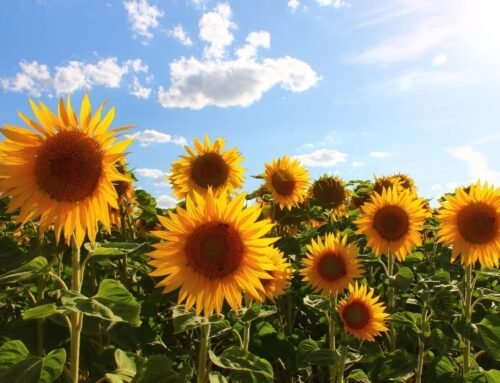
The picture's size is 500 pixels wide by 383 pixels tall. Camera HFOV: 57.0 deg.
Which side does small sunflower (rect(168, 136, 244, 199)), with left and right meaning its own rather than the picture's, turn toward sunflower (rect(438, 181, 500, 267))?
left

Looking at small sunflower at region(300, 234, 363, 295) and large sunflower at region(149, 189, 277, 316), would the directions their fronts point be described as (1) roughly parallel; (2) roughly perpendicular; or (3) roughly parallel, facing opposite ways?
roughly parallel

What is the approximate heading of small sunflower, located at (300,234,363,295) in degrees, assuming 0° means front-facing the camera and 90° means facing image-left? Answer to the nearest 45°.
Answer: approximately 0°

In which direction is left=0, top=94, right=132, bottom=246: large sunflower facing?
toward the camera

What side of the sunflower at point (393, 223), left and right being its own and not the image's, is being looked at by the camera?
front

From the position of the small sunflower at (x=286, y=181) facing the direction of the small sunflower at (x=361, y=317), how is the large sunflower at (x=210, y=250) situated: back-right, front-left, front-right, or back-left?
front-right

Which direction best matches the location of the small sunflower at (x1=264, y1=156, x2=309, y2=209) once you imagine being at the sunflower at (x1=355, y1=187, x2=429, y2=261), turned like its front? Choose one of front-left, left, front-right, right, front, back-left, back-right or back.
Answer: back-right

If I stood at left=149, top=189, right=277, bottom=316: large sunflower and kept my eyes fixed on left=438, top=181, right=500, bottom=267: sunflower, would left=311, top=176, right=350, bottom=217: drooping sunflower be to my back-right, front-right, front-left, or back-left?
front-left

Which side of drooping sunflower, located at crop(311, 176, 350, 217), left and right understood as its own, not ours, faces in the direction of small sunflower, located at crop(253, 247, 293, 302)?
front

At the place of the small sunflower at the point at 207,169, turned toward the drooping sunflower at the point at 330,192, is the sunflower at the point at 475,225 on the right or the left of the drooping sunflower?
right

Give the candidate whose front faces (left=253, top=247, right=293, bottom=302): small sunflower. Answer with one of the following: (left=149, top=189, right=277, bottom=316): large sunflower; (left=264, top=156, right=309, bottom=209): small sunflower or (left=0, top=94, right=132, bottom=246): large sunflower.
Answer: (left=264, top=156, right=309, bottom=209): small sunflower

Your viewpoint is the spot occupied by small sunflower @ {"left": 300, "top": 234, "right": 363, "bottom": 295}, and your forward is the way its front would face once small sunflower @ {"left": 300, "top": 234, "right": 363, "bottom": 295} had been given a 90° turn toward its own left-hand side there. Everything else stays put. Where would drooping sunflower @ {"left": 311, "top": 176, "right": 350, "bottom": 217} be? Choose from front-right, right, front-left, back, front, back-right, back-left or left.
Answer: left

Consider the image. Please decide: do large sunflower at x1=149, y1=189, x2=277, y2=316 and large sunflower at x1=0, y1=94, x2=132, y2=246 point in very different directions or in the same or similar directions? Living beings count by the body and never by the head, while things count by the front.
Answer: same or similar directions

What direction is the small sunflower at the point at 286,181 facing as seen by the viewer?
toward the camera

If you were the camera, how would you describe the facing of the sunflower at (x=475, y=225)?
facing the viewer

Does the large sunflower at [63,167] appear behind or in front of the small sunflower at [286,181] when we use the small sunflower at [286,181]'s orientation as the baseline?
in front
